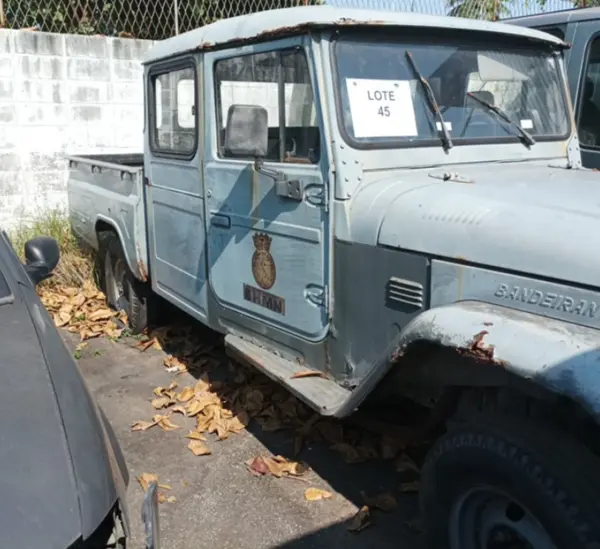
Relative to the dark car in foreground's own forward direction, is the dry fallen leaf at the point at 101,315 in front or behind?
behind

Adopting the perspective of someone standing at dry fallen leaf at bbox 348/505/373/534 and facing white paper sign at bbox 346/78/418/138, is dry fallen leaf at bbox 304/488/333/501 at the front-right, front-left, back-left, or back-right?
front-left

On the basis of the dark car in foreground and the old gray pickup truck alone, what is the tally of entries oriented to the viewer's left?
0

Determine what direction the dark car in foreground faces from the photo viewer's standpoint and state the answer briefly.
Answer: facing the viewer

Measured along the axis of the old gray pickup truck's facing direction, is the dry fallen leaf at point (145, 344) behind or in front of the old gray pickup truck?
behind

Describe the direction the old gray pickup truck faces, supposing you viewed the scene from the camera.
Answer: facing the viewer and to the right of the viewer

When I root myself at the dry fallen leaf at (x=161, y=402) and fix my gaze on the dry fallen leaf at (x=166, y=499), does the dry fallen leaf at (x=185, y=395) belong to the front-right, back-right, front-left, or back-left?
back-left

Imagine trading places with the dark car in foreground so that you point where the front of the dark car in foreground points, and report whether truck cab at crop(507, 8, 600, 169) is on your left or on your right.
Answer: on your left

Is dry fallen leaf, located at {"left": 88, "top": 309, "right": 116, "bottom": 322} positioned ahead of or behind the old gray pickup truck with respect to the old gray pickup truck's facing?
behind

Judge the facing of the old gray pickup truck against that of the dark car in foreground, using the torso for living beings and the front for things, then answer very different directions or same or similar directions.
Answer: same or similar directions

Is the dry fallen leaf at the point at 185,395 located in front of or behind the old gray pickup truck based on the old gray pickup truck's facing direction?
behind
